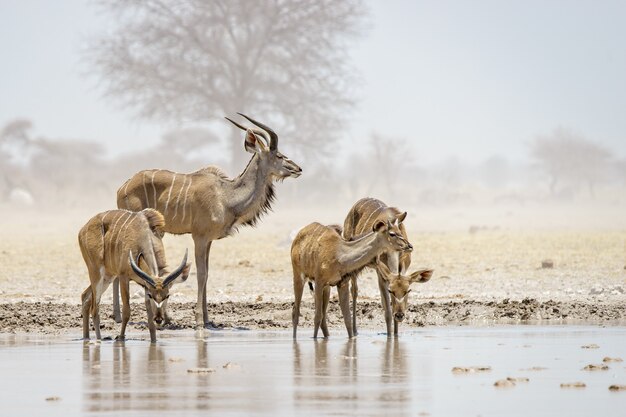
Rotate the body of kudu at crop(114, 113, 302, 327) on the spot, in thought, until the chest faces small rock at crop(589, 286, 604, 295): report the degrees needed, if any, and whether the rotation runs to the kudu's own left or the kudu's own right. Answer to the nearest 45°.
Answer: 0° — it already faces it

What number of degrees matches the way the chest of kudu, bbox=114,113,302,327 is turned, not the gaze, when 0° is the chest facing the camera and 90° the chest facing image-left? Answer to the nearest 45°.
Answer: approximately 270°

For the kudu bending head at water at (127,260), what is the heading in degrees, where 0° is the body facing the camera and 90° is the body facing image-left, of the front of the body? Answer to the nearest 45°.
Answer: approximately 315°

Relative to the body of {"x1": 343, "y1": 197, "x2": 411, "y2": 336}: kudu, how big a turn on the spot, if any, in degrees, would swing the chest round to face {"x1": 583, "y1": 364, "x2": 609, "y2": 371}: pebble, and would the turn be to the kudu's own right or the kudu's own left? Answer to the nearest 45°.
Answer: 0° — it already faces it

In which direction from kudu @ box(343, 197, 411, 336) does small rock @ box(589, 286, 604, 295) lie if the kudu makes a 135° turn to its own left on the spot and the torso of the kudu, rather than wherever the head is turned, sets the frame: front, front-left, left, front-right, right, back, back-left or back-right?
front-right

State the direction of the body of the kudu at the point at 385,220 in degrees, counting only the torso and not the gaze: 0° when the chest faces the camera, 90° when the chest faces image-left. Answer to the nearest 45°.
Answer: approximately 315°

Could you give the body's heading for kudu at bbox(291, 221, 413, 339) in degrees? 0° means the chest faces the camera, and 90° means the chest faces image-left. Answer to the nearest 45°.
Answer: approximately 315°

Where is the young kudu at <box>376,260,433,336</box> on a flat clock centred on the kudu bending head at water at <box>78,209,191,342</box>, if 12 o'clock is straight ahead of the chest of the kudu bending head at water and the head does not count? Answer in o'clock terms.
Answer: The young kudu is roughly at 11 o'clock from the kudu bending head at water.

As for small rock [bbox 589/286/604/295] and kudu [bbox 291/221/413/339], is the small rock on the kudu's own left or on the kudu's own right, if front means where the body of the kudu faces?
on the kudu's own left
